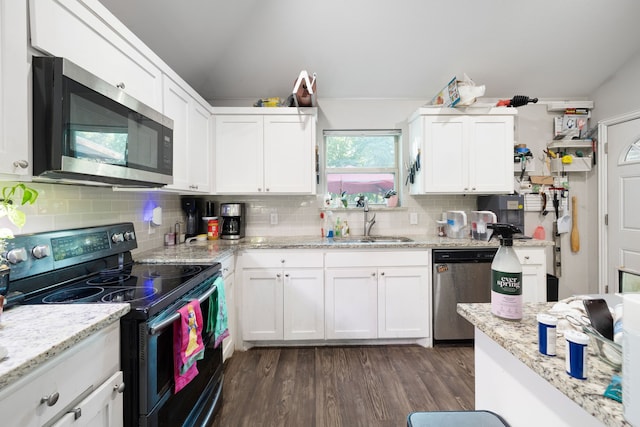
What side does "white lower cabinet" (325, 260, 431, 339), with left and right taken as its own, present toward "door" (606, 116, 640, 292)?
left

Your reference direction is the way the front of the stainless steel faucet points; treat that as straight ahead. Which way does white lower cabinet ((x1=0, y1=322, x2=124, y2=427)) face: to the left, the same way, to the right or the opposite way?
to the left

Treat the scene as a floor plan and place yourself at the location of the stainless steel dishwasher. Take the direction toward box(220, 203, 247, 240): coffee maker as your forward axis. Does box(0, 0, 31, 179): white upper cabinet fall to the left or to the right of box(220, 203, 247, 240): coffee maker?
left

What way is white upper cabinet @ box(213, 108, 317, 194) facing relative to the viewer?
toward the camera

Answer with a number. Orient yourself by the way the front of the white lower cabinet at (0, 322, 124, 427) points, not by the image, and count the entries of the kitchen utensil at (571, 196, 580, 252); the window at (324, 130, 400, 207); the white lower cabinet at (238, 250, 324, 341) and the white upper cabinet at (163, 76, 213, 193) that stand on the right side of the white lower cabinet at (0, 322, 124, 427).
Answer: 0

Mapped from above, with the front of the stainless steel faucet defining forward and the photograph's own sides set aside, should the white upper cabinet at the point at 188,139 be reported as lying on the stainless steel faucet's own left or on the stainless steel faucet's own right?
on the stainless steel faucet's own right

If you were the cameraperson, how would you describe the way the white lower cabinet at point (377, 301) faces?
facing the viewer

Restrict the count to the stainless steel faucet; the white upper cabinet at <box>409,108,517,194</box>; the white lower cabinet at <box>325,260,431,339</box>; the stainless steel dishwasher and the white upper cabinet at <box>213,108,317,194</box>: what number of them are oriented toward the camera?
5

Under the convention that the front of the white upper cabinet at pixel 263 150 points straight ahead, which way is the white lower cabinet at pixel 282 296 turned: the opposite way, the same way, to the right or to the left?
the same way

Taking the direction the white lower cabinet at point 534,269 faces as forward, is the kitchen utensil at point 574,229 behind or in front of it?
behind

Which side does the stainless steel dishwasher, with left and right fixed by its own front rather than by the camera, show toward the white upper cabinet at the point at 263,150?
right

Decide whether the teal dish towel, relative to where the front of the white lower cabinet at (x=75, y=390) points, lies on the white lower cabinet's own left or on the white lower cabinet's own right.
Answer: on the white lower cabinet's own left

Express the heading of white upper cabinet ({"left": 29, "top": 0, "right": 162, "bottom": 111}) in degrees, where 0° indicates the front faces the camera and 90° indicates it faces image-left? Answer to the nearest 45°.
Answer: approximately 315°

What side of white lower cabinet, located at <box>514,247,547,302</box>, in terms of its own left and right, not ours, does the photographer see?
front

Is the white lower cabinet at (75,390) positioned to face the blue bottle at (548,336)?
yes

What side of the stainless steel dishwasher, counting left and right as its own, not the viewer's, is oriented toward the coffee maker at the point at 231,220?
right

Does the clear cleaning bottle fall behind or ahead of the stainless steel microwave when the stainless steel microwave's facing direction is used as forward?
ahead

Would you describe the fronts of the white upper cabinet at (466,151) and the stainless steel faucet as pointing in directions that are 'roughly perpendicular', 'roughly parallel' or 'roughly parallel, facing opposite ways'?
roughly parallel
